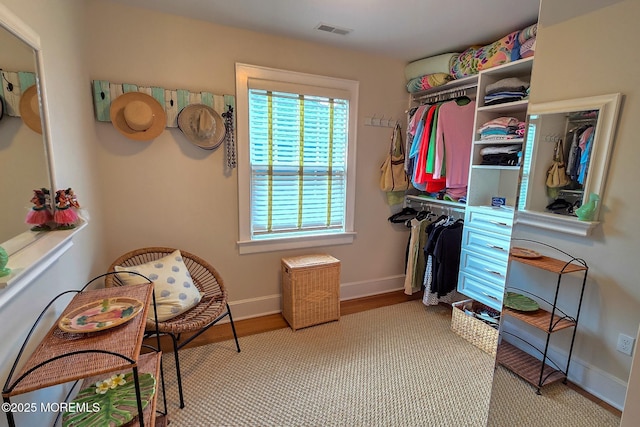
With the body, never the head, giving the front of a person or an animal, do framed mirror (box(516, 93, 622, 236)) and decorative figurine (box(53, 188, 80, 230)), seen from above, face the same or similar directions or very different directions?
very different directions

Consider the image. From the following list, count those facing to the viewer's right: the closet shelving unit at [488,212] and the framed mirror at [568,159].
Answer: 0

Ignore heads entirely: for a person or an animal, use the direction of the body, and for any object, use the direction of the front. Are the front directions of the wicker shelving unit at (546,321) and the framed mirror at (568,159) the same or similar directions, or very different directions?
same or similar directions

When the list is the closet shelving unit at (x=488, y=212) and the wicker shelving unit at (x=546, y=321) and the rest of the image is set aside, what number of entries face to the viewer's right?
0

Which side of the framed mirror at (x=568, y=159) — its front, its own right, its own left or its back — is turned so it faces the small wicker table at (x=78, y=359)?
front

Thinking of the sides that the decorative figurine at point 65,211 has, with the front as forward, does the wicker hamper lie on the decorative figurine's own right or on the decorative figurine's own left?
on the decorative figurine's own left

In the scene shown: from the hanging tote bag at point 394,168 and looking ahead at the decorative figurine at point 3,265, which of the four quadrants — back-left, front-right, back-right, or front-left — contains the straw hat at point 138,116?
front-right

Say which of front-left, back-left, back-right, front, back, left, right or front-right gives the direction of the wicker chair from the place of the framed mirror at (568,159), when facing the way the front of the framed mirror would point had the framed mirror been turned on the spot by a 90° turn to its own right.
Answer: front-left

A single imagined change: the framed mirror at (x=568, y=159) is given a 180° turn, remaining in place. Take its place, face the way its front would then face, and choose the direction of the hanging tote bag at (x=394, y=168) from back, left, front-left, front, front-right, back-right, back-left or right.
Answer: left

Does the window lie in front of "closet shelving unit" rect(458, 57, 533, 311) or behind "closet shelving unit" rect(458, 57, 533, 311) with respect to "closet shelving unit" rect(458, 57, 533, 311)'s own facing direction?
in front

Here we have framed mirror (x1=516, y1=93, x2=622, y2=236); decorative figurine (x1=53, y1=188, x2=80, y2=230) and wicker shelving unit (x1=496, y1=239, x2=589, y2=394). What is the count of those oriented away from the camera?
0

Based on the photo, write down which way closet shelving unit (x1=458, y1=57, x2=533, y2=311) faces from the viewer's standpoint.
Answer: facing the viewer and to the left of the viewer

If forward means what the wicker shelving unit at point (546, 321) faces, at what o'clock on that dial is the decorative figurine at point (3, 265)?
The decorative figurine is roughly at 12 o'clock from the wicker shelving unit.

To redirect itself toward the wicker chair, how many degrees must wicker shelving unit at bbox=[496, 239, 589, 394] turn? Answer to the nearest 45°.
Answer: approximately 45° to its right
